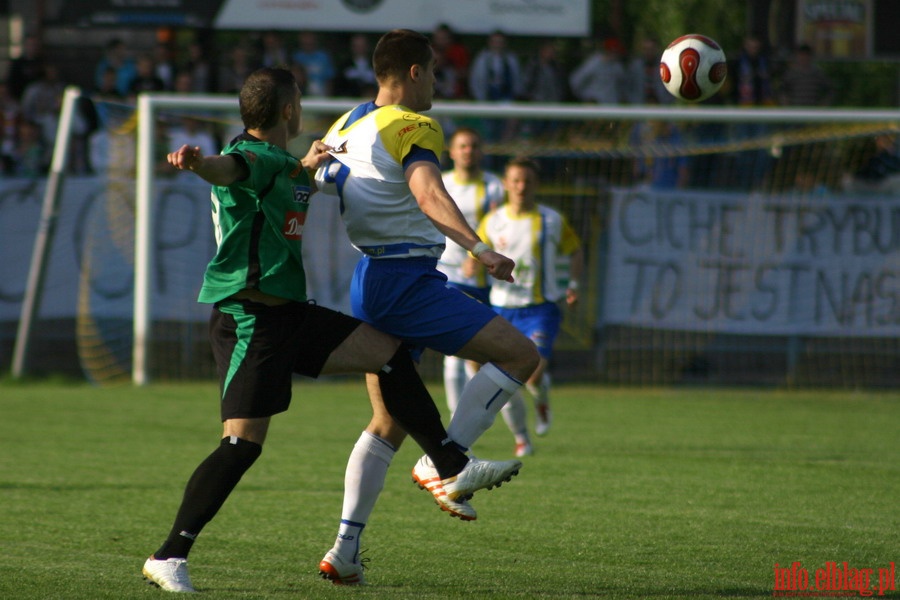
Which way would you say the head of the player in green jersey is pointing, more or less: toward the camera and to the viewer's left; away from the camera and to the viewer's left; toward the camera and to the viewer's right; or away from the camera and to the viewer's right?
away from the camera and to the viewer's right

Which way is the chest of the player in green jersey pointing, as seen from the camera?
to the viewer's right

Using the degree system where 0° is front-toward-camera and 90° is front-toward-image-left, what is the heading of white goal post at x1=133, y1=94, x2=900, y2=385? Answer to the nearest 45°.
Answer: approximately 0°

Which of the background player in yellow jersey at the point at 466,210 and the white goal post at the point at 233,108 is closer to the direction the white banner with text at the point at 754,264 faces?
the background player in yellow jersey

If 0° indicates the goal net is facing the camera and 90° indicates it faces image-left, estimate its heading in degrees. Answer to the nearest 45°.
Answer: approximately 0°

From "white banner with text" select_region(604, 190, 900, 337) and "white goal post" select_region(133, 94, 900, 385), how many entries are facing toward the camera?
2

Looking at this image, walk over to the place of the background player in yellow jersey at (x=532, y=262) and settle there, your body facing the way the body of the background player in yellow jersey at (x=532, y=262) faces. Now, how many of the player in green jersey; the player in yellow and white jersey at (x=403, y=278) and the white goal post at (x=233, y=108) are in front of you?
2

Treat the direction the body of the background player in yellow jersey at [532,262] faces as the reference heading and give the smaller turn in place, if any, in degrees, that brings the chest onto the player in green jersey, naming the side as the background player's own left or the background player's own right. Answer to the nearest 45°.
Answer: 0° — they already face them

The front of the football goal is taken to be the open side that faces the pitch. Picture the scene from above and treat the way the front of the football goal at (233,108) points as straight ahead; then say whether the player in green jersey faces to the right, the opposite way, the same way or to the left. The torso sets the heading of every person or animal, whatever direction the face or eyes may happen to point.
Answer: to the left
